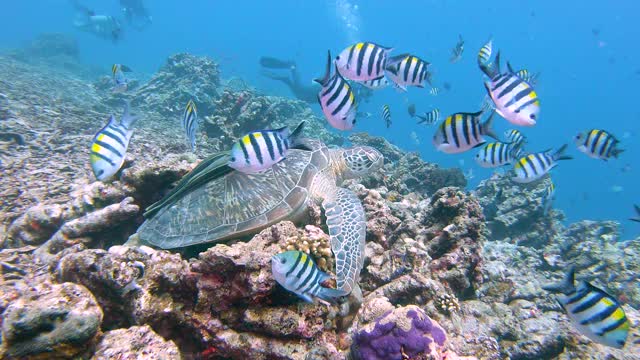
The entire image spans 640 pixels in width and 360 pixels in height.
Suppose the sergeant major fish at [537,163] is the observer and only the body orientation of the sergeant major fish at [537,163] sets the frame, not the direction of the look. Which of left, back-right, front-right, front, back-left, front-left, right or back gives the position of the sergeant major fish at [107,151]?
front-left

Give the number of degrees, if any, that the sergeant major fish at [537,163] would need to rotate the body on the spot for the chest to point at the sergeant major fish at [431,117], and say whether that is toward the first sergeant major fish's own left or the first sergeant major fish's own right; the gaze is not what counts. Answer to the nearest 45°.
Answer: approximately 45° to the first sergeant major fish's own right

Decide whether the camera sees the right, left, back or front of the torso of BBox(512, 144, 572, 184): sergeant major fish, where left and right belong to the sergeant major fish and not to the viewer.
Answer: left

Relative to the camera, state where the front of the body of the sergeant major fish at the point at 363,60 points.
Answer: to the viewer's left

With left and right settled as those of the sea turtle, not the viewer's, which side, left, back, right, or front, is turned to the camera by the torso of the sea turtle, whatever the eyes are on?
right

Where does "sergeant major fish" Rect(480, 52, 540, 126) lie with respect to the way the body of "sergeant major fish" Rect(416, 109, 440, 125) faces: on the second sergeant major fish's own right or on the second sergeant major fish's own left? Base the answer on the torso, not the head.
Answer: on the second sergeant major fish's own right

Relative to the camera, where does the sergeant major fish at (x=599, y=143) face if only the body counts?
to the viewer's left

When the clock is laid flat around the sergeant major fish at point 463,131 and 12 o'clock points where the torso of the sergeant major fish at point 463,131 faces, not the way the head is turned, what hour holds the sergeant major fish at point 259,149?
the sergeant major fish at point 259,149 is roughly at 11 o'clock from the sergeant major fish at point 463,131.

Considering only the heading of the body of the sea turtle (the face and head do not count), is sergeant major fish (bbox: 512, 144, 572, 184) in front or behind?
in front

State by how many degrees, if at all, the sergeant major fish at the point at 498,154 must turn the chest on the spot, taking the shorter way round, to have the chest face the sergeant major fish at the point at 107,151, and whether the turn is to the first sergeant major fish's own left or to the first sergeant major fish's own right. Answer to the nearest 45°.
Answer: approximately 45° to the first sergeant major fish's own left

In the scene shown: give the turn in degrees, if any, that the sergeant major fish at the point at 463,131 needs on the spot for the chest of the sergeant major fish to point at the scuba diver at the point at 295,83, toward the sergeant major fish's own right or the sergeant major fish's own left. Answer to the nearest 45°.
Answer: approximately 45° to the sergeant major fish's own right

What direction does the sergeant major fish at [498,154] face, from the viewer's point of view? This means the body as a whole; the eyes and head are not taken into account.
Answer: to the viewer's left

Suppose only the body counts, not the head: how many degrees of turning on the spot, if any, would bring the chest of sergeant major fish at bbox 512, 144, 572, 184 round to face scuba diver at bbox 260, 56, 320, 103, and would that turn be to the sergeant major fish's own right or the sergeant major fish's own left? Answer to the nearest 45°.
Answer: approximately 45° to the sergeant major fish's own right
